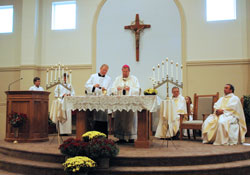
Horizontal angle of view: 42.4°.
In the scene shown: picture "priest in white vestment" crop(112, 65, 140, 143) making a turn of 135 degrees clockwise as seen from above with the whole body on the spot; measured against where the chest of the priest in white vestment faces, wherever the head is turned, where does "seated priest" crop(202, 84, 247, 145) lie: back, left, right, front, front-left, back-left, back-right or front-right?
back-right

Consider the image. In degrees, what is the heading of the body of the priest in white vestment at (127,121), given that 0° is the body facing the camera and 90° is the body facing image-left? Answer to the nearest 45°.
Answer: approximately 0°

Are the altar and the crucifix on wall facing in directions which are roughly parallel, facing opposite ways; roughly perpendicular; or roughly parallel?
roughly parallel

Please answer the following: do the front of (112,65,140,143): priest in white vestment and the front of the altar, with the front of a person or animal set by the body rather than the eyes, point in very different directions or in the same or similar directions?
same or similar directions

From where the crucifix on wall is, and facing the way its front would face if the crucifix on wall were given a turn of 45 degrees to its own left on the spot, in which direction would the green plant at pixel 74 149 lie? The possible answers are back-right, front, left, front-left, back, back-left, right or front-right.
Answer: front-right

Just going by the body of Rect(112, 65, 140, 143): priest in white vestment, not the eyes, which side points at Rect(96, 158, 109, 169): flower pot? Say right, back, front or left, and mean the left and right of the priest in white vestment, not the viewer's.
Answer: front

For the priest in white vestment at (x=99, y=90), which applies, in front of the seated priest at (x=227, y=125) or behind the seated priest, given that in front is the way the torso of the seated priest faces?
in front

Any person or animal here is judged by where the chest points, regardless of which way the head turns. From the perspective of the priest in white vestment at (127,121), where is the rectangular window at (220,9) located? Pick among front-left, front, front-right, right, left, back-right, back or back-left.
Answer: back-left

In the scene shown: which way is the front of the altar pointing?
toward the camera

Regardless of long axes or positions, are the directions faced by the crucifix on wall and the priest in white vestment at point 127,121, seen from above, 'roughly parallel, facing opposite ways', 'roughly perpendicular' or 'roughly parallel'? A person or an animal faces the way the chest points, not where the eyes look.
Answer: roughly parallel

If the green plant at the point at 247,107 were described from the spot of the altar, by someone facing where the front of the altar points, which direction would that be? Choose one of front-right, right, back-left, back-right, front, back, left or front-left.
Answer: back-left

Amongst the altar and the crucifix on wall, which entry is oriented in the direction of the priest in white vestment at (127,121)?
the crucifix on wall

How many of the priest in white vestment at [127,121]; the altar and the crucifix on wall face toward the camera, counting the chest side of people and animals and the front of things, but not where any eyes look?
3

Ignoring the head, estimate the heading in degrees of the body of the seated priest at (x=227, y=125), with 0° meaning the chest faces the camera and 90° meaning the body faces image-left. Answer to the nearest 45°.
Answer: approximately 45°

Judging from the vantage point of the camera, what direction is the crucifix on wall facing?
facing the viewer

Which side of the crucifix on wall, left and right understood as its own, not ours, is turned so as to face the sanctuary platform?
front

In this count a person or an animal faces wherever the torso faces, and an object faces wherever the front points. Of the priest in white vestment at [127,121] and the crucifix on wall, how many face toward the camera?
2

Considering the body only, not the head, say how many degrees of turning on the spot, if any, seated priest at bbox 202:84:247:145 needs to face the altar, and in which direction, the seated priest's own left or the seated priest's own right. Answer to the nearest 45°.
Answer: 0° — they already face it

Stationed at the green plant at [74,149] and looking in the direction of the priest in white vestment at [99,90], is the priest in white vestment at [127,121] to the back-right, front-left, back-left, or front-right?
front-right
